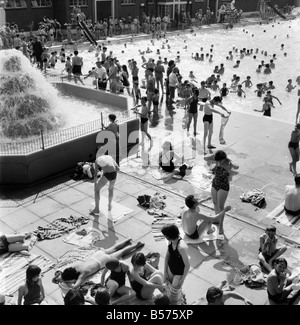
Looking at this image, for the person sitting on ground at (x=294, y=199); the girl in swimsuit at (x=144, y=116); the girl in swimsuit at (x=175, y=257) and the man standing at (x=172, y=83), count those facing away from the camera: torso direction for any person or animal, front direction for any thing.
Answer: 1

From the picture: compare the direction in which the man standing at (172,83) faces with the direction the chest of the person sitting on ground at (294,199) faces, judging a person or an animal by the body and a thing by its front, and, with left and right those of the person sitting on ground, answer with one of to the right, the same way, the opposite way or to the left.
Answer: to the right

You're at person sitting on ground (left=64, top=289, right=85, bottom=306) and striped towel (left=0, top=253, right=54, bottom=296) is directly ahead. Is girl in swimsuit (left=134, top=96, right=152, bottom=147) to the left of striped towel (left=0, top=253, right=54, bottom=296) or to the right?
right

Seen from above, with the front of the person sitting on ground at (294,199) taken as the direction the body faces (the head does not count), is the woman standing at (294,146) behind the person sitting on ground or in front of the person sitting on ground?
in front
